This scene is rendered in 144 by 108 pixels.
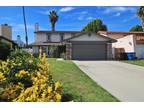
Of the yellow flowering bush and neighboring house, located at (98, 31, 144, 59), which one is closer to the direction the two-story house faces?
the yellow flowering bush

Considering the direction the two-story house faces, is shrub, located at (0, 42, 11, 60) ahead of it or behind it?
ahead

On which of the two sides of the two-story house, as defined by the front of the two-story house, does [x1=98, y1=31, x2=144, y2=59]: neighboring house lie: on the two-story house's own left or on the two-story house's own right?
on the two-story house's own left

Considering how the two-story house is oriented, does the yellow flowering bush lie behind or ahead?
ahead

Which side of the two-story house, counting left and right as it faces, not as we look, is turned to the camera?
front
